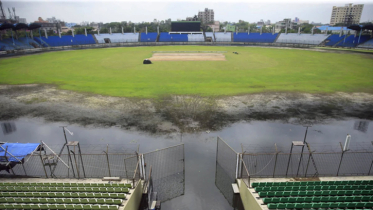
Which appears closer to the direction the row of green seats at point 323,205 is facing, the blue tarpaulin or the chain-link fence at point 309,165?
the chain-link fence

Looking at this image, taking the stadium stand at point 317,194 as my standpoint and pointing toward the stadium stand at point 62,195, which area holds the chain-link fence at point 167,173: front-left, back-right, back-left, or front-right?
front-right

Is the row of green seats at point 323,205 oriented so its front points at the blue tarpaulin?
no

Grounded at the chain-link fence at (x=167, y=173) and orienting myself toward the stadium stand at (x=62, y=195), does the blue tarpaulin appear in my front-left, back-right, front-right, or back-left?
front-right

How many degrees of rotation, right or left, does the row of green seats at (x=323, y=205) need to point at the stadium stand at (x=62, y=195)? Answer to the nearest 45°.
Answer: approximately 135° to its left

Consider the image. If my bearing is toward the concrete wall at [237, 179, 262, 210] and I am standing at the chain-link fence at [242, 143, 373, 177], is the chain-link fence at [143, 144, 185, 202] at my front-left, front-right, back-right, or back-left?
front-right

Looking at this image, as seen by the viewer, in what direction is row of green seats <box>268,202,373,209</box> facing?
away from the camera

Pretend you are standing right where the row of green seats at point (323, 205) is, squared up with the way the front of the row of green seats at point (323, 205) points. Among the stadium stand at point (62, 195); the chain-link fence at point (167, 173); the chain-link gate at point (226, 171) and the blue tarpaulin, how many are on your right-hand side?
0

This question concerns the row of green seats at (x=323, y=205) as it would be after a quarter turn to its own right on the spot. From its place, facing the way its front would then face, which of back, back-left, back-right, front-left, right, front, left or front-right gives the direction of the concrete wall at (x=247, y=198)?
back

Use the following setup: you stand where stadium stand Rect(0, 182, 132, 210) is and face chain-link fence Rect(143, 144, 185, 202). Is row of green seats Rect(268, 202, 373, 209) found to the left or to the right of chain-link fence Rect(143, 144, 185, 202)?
right

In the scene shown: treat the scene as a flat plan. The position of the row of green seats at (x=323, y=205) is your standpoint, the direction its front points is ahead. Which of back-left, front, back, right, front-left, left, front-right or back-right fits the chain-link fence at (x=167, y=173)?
left

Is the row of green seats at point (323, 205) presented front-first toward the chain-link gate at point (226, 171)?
no
